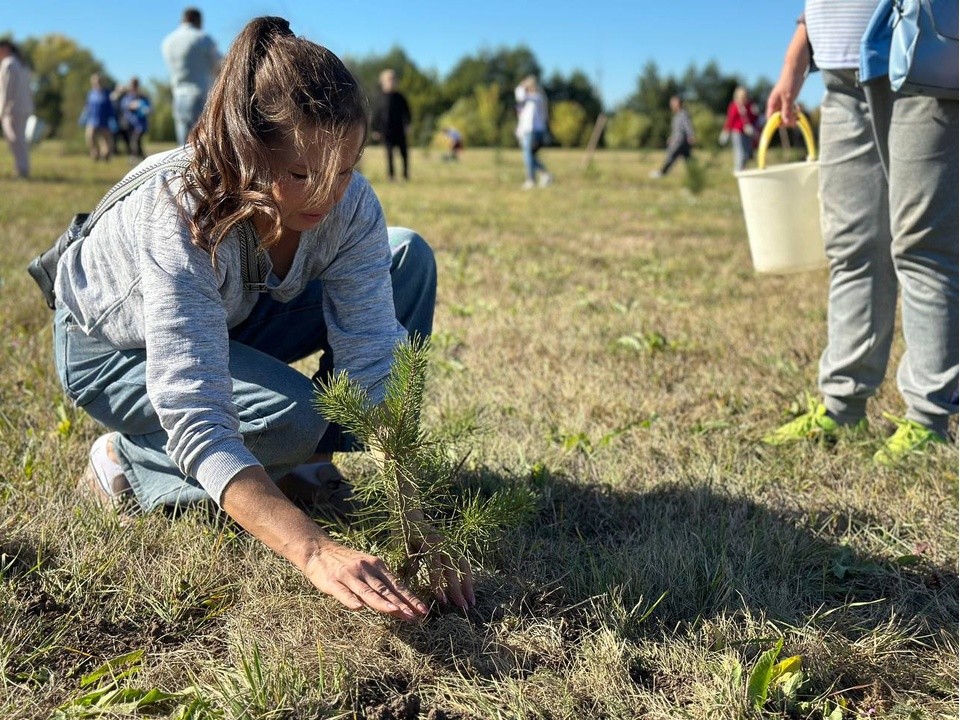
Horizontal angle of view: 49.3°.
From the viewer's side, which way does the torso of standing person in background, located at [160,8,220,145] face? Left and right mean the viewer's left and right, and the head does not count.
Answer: facing away from the viewer

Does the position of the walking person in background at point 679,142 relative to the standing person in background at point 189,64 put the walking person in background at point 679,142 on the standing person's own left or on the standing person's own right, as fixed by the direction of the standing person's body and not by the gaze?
on the standing person's own right

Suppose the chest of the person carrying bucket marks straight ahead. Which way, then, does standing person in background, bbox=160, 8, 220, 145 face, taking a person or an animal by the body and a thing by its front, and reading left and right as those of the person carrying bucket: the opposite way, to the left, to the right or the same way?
to the right

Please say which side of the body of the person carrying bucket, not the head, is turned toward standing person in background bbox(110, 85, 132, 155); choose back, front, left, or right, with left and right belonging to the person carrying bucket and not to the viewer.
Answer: right

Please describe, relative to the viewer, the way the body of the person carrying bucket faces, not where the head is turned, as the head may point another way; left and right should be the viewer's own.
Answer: facing the viewer and to the left of the viewer

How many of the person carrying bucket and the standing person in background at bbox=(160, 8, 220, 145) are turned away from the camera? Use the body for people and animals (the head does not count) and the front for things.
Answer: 1

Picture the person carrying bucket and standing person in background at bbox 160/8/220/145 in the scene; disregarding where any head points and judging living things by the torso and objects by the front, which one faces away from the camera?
the standing person in background

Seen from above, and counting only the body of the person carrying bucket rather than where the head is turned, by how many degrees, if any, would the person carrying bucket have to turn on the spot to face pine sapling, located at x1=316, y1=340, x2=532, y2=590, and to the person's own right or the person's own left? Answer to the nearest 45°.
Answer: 0° — they already face it

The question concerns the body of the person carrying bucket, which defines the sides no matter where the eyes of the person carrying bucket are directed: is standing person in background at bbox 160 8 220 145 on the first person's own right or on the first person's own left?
on the first person's own right

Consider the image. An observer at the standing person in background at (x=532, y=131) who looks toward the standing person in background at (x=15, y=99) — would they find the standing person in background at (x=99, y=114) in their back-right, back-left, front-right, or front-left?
front-right

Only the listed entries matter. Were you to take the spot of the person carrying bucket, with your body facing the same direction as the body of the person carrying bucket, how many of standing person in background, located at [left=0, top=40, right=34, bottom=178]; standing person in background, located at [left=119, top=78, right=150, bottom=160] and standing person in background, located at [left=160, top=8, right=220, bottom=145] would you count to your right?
3

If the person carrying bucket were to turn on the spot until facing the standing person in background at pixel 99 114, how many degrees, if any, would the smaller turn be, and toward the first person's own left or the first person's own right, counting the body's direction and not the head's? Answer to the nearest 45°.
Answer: approximately 90° to the first person's own right

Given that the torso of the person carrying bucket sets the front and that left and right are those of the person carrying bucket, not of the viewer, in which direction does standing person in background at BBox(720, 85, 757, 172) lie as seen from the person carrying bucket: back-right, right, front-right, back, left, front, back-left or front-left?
back-right
